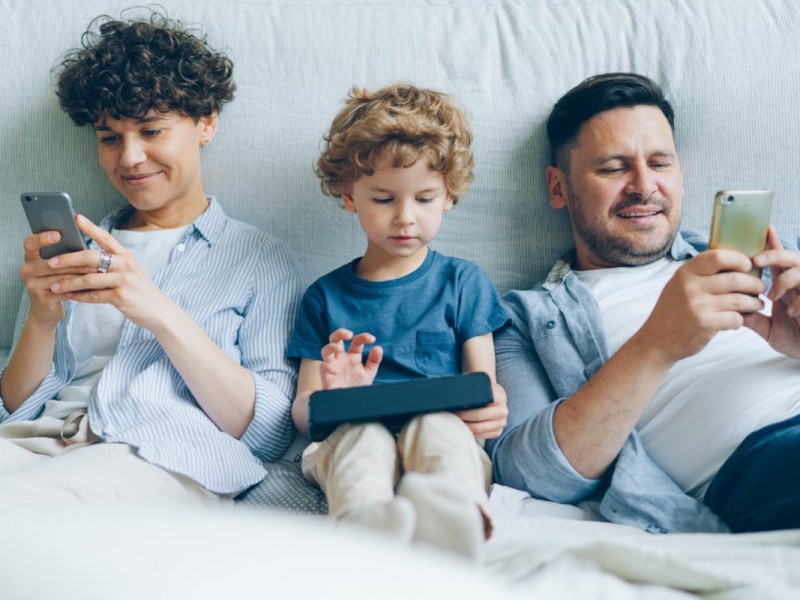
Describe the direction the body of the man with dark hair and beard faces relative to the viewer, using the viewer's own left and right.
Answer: facing the viewer and to the right of the viewer

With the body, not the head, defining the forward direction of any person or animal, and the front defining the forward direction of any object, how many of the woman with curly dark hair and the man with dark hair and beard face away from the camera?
0

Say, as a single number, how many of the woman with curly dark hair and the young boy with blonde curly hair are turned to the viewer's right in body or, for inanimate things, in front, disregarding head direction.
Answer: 0

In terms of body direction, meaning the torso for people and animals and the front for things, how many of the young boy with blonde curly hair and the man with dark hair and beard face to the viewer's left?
0
